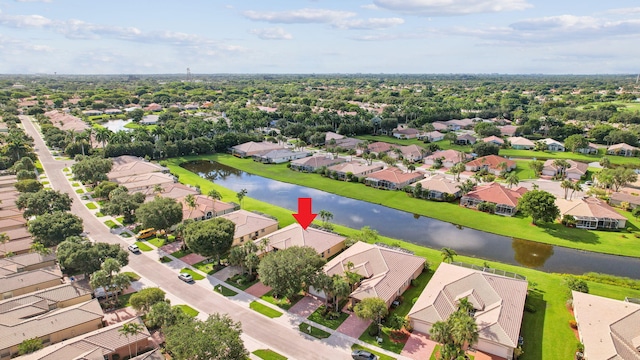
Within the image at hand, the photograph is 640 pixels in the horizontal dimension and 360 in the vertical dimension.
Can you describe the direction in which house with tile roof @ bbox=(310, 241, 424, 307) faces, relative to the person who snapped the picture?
facing the viewer and to the left of the viewer

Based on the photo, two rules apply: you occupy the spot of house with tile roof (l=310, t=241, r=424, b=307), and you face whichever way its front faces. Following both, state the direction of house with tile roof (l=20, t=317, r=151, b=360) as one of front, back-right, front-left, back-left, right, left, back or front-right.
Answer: front

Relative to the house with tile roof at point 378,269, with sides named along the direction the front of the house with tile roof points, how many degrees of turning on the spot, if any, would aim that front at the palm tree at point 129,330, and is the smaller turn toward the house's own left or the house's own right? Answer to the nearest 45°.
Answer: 0° — it already faces it

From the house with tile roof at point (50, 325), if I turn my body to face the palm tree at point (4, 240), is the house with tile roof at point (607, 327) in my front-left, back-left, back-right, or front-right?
back-right

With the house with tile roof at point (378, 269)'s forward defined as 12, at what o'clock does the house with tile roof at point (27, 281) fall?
the house with tile roof at point (27, 281) is roughly at 1 o'clock from the house with tile roof at point (378, 269).

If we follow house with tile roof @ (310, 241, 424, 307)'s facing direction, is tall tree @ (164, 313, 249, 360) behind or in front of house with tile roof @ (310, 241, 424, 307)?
in front

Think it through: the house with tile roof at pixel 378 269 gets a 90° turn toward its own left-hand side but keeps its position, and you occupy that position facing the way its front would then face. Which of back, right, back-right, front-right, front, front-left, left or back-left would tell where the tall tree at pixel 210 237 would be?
back-right
